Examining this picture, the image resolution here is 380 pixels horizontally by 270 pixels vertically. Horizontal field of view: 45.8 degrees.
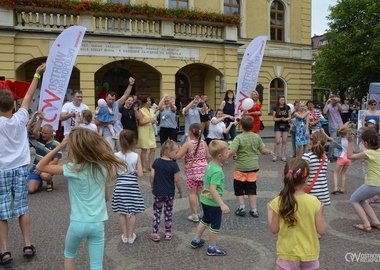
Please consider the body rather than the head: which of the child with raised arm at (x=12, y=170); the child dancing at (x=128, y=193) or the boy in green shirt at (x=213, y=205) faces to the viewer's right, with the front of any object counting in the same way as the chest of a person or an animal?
the boy in green shirt

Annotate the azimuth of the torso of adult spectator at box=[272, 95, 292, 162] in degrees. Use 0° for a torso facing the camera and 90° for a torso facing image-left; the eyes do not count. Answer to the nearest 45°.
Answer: approximately 0°

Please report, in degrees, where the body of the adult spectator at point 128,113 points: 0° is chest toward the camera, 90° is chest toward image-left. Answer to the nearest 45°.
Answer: approximately 0°

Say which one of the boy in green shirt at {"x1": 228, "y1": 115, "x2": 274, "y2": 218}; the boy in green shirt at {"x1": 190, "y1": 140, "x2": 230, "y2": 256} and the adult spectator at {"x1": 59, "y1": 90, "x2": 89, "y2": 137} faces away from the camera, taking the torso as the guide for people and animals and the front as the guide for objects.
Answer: the boy in green shirt at {"x1": 228, "y1": 115, "x2": 274, "y2": 218}

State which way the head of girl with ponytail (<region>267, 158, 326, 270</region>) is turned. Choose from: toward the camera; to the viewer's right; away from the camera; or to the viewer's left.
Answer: away from the camera

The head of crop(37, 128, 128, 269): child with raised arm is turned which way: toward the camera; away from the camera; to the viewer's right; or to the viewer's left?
away from the camera

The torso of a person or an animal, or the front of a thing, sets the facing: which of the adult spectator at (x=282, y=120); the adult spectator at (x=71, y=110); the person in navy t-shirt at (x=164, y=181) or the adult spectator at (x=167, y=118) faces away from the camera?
the person in navy t-shirt

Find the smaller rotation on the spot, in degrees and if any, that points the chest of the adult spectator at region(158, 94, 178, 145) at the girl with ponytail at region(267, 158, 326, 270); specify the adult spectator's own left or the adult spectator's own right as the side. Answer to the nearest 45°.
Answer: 0° — they already face them

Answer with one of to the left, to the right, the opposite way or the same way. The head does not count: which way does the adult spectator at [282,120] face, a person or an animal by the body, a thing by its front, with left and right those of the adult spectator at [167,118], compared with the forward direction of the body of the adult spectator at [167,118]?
the same way

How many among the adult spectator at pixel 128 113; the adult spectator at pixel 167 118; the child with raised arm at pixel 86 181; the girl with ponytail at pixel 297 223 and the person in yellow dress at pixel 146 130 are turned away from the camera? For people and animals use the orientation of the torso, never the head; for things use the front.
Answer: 2

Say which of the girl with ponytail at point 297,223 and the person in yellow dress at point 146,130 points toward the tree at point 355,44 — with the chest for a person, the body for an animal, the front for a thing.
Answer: the girl with ponytail

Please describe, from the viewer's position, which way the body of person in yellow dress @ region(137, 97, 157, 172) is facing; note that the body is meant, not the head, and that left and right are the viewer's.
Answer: facing the viewer and to the right of the viewer

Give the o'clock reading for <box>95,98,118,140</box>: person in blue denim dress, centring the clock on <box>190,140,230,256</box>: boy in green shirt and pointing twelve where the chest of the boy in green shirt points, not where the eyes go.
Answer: The person in blue denim dress is roughly at 8 o'clock from the boy in green shirt.

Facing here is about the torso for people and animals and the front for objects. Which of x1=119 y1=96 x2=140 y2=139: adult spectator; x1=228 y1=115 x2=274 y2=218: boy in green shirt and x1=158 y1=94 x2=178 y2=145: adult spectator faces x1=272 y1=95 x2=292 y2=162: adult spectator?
the boy in green shirt

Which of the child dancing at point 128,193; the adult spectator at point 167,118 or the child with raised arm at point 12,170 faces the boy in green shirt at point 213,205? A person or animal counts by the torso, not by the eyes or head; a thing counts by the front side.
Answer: the adult spectator

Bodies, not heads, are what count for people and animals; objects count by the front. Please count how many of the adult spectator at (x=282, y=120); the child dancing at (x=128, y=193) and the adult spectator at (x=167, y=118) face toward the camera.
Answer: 2

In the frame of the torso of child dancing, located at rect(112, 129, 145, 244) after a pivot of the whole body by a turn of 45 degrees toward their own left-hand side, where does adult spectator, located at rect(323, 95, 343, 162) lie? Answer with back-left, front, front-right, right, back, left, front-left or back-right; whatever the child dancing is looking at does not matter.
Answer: right

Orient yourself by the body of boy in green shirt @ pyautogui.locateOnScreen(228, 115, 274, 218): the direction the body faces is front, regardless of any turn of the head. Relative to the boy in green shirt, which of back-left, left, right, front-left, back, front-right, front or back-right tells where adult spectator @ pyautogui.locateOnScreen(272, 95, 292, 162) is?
front

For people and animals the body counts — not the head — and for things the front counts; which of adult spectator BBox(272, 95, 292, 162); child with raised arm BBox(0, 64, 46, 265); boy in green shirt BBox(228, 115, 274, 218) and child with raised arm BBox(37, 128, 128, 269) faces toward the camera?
the adult spectator

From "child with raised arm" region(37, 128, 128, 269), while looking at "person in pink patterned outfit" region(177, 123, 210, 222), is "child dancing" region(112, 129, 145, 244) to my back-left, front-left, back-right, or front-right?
front-left
